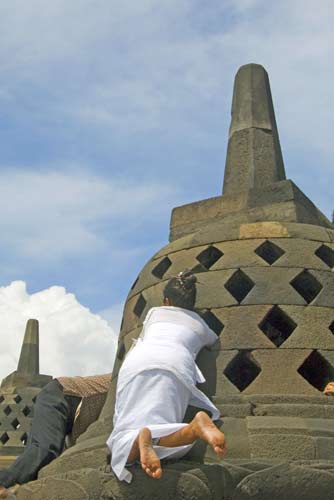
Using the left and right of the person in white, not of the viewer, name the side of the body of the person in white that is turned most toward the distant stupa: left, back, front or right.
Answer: front

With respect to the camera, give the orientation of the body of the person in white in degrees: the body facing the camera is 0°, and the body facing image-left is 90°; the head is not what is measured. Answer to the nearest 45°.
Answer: approximately 180°
